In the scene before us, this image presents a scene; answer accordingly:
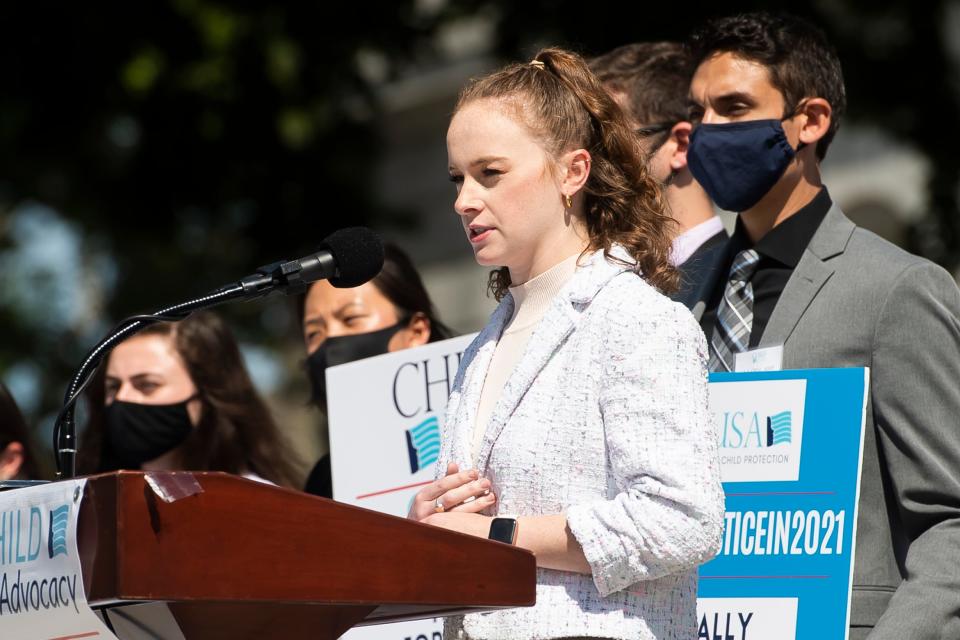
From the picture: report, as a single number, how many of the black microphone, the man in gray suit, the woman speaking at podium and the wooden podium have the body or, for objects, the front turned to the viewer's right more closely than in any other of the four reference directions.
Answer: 1

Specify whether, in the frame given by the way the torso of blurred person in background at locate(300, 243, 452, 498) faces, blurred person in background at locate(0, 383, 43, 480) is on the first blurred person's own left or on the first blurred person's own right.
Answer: on the first blurred person's own right

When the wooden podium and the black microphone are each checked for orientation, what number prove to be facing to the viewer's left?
1

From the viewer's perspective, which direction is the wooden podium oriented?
to the viewer's left

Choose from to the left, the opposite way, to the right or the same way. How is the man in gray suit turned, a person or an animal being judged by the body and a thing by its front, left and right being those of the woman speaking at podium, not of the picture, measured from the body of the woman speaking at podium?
the same way

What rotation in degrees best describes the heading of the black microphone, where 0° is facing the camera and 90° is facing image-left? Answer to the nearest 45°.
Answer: approximately 270°

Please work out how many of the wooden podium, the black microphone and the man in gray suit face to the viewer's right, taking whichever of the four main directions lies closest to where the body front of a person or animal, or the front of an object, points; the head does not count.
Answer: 1

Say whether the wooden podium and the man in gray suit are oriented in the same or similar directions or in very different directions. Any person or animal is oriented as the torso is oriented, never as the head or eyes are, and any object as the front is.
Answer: same or similar directions

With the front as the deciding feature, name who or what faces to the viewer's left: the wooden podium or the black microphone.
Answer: the wooden podium

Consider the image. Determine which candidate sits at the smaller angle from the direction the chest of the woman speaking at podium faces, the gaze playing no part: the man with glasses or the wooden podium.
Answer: the wooden podium

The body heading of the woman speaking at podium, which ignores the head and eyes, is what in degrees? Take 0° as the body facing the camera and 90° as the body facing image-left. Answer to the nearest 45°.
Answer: approximately 45°

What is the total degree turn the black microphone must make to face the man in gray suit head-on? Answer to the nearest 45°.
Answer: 0° — it already faces them

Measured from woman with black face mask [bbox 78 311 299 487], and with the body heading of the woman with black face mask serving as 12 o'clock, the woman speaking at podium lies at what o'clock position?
The woman speaking at podium is roughly at 10 o'clock from the woman with black face mask.

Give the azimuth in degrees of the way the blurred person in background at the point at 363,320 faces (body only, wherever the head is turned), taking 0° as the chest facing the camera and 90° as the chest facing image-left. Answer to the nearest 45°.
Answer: approximately 45°

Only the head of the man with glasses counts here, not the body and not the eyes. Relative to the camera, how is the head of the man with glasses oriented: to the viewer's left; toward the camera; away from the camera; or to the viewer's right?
to the viewer's left

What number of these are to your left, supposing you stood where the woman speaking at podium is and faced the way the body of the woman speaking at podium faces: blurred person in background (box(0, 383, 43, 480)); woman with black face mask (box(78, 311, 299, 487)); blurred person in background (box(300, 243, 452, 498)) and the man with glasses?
0

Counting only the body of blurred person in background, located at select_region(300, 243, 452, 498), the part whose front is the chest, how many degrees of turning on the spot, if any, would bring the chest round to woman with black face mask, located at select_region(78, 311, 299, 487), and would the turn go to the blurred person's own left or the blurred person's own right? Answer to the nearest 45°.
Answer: approximately 90° to the blurred person's own right
